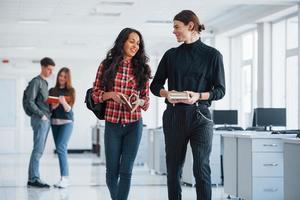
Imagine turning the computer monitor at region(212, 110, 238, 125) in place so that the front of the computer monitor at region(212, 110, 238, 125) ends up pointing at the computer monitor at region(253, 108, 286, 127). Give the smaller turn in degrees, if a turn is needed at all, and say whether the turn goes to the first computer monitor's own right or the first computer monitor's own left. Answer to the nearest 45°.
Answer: approximately 45° to the first computer monitor's own left

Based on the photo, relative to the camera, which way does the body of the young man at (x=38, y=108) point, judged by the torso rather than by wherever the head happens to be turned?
to the viewer's right

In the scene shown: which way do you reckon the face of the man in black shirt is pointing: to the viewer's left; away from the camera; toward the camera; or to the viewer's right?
to the viewer's left

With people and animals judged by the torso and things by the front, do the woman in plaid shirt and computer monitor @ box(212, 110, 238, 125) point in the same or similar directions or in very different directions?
same or similar directions

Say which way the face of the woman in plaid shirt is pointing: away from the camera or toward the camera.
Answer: toward the camera

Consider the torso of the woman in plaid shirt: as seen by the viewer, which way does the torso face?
toward the camera

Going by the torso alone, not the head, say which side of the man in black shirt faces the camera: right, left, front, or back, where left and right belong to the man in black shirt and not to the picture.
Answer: front

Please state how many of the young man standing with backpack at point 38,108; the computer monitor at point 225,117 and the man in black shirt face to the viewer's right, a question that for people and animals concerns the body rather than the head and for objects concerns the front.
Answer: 1

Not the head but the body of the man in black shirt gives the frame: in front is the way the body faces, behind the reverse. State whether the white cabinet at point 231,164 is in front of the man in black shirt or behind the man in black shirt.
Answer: behind

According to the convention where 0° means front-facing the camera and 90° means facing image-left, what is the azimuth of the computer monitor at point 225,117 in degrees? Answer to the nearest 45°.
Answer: approximately 0°

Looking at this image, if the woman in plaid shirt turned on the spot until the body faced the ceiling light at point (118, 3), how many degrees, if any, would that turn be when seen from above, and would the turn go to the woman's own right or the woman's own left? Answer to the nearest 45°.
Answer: approximately 180°

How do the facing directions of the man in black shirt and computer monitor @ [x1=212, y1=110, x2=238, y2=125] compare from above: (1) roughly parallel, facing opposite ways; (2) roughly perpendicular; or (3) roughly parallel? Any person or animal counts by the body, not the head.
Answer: roughly parallel

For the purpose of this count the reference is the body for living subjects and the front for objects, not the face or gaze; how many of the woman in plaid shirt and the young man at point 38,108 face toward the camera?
1
